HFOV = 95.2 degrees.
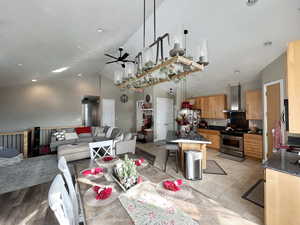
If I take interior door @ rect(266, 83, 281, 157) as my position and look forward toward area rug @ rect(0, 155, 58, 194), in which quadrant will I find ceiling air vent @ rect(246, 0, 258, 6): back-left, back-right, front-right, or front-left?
front-left

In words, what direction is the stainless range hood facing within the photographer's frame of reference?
facing the viewer and to the left of the viewer

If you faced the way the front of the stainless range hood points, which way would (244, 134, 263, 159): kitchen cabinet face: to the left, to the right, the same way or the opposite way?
the same way

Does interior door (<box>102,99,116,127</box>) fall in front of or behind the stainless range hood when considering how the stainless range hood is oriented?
in front

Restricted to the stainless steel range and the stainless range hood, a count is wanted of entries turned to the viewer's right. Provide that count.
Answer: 0

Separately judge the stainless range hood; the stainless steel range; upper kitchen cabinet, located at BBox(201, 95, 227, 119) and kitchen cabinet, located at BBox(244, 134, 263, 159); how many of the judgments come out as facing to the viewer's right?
0

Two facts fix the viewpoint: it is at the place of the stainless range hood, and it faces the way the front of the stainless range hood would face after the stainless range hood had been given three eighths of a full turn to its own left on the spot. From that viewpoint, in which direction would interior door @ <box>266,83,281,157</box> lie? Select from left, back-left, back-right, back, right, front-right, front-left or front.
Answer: front-right

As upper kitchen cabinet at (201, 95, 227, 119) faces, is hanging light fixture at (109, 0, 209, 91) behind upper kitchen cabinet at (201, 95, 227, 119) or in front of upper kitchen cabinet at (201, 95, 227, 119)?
in front

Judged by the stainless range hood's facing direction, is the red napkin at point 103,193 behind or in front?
in front

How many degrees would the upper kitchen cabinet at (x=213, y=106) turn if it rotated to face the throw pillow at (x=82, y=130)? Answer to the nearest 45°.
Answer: approximately 45° to its right

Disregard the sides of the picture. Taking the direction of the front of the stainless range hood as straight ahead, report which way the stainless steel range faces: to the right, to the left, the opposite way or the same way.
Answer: the same way

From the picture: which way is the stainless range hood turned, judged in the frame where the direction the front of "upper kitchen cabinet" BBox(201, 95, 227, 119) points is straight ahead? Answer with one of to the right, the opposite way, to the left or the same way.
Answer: the same way

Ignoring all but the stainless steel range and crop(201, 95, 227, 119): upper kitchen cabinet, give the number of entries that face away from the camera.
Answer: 0
